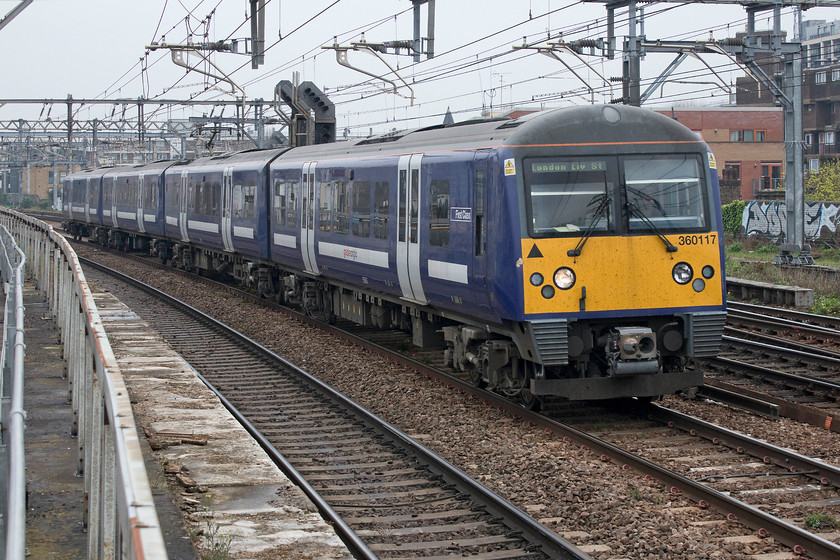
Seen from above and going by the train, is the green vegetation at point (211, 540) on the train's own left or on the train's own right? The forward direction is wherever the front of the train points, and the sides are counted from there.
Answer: on the train's own right

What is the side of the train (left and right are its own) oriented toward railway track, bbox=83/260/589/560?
right

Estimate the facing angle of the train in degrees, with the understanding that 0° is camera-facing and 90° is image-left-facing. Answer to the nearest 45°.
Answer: approximately 315°

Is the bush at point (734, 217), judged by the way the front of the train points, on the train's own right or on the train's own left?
on the train's own left

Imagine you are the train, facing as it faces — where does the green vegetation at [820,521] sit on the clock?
The green vegetation is roughly at 1 o'clock from the train.

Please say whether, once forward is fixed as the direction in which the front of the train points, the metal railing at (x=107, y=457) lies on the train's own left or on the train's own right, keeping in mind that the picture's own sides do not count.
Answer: on the train's own right

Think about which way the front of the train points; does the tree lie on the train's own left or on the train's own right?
on the train's own left

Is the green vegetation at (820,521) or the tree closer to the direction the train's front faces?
the green vegetation

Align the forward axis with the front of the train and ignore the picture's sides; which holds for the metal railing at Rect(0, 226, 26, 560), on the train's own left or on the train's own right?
on the train's own right
